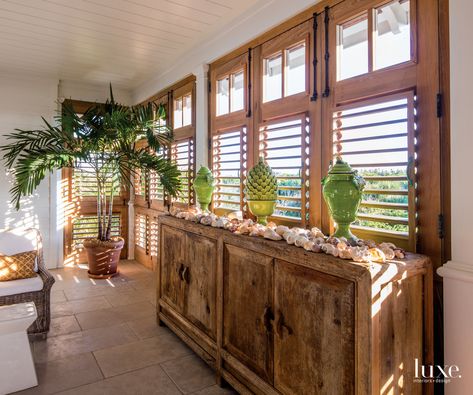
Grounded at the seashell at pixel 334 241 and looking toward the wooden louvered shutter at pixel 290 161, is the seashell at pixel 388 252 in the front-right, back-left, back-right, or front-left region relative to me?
back-right

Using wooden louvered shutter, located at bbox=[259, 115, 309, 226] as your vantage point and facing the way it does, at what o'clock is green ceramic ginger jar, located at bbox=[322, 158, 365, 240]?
The green ceramic ginger jar is roughly at 10 o'clock from the wooden louvered shutter.

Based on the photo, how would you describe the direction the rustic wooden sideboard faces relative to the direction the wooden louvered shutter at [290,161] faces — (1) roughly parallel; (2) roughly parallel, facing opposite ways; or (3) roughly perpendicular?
roughly parallel

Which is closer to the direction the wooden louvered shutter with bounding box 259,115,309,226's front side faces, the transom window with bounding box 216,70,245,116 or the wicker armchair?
the wicker armchair

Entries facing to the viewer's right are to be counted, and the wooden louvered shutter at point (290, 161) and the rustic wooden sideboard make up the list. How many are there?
0

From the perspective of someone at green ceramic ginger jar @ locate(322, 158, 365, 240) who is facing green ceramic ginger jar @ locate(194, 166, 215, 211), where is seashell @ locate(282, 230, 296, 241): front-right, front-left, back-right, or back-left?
front-left

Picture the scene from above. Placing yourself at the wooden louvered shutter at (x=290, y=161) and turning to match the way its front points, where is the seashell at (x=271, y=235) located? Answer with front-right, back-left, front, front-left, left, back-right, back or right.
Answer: front-left

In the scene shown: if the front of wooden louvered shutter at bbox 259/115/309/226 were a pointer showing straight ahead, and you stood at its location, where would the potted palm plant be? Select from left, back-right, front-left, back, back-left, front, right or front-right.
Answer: right

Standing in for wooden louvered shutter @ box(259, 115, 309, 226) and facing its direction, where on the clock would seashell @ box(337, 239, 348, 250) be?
The seashell is roughly at 10 o'clock from the wooden louvered shutter.

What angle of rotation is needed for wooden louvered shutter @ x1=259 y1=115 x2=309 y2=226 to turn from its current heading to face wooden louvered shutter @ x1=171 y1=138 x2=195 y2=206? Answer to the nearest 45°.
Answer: approximately 90° to its right

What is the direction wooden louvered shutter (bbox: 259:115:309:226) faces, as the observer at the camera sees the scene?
facing the viewer and to the left of the viewer

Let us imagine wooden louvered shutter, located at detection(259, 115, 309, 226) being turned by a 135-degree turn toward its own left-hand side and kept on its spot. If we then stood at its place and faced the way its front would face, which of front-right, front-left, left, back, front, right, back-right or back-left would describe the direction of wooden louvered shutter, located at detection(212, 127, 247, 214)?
back-left

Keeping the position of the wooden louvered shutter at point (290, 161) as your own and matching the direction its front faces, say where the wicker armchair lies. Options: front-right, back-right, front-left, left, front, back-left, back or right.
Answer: front-right

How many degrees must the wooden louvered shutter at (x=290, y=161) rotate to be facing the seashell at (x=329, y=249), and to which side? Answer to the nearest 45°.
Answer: approximately 45° to its left
